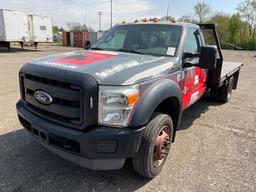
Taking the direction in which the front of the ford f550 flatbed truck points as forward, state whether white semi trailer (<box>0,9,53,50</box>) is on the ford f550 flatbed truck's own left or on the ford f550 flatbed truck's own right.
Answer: on the ford f550 flatbed truck's own right

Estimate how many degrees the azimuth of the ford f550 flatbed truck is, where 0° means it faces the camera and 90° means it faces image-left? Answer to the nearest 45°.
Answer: approximately 45°
